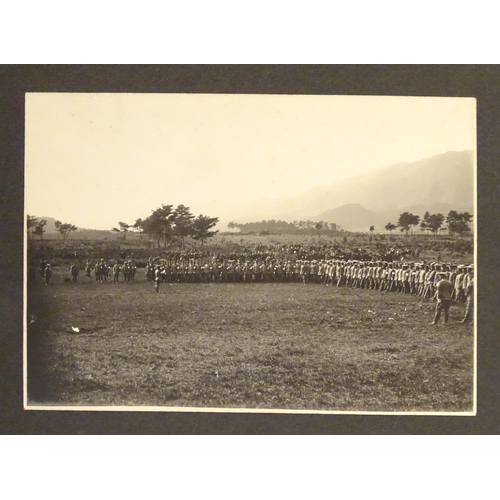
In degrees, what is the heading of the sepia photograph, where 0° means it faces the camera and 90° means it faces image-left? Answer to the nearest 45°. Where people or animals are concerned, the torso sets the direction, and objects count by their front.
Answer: approximately 0°
